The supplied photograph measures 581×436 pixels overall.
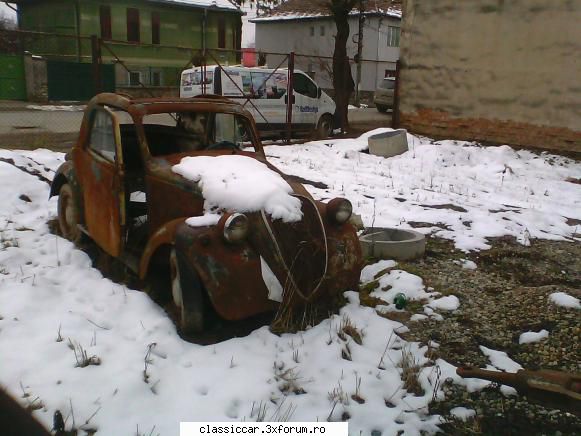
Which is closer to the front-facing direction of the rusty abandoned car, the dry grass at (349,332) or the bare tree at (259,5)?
the dry grass

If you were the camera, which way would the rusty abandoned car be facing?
facing the viewer and to the right of the viewer

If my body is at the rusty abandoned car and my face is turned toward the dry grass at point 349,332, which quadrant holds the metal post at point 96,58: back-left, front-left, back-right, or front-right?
back-left

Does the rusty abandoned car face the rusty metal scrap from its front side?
yes

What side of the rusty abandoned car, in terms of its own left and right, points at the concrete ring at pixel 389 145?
left

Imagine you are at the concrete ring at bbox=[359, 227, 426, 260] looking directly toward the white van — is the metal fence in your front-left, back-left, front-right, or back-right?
front-left

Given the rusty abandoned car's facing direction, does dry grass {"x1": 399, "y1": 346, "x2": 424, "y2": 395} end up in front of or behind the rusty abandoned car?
in front

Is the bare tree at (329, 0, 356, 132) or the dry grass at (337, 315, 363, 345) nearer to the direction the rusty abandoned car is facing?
the dry grass

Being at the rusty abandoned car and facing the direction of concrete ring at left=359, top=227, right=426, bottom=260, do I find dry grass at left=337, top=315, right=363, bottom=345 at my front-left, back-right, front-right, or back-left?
front-right

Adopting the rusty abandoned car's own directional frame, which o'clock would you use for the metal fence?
The metal fence is roughly at 7 o'clock from the rusty abandoned car.

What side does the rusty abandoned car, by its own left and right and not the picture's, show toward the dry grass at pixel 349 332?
front

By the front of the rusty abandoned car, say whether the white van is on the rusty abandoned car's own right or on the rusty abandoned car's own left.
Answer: on the rusty abandoned car's own left

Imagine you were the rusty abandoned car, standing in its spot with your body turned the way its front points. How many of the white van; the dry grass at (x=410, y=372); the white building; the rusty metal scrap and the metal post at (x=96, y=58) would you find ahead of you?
2

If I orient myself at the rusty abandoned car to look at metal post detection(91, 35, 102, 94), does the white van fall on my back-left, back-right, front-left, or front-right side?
front-right
